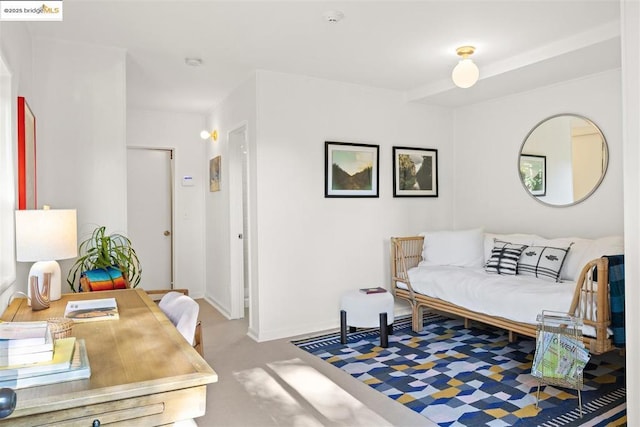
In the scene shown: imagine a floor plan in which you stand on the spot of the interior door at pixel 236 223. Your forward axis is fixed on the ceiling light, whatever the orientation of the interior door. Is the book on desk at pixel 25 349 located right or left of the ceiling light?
right

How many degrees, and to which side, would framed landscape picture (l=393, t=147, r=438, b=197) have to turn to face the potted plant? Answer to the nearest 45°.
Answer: approximately 90° to its right

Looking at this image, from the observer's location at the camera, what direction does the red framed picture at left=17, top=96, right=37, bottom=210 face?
facing to the right of the viewer

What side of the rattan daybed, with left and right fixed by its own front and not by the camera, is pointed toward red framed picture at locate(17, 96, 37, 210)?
front

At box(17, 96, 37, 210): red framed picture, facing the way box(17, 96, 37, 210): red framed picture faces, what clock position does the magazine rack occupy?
The magazine rack is roughly at 1 o'clock from the red framed picture.

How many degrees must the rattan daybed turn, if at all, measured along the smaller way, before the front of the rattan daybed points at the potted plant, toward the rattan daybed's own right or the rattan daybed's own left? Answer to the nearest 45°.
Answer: approximately 45° to the rattan daybed's own right

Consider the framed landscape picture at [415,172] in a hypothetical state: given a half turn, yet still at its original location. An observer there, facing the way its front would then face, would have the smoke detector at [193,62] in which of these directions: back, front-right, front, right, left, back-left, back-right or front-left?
left

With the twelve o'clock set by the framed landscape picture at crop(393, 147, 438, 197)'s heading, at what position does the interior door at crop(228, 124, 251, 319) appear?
The interior door is roughly at 4 o'clock from the framed landscape picture.

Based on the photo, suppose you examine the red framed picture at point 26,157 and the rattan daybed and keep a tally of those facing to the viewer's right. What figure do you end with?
1

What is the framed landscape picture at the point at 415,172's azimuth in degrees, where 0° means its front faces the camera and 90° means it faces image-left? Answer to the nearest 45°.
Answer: approximately 315°

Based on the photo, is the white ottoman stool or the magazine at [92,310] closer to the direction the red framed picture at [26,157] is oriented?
the white ottoman stool

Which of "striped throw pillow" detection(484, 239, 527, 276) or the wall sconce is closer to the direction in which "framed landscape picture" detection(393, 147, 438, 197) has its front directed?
the striped throw pillow

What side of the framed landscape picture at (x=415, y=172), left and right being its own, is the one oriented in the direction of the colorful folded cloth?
right
